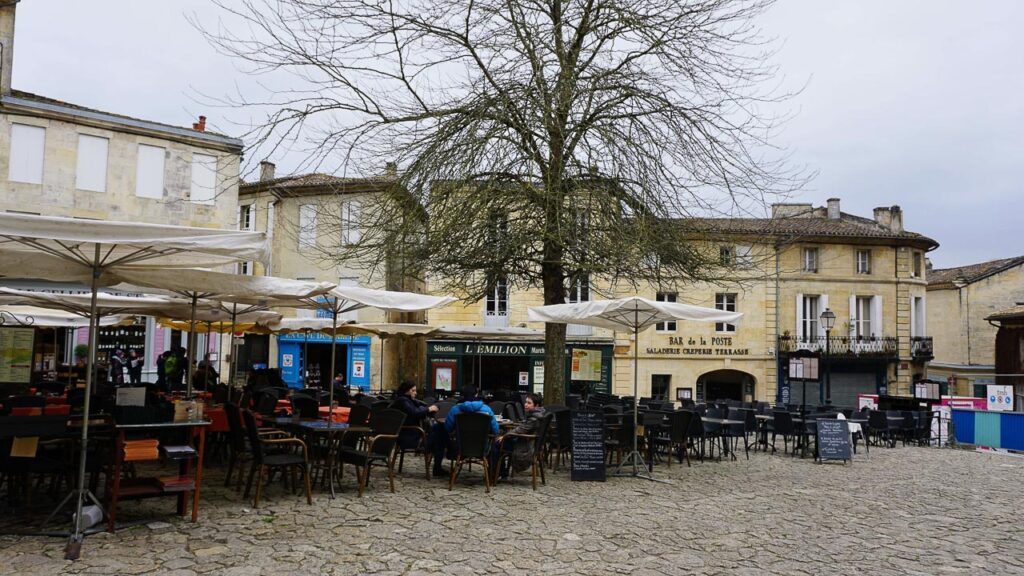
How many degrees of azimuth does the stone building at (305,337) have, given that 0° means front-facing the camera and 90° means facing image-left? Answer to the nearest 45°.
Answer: approximately 0°

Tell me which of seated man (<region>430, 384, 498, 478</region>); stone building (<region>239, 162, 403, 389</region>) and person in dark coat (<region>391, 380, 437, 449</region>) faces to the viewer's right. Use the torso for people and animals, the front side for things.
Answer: the person in dark coat

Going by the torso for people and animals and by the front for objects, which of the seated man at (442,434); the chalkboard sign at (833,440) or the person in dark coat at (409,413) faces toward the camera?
the chalkboard sign

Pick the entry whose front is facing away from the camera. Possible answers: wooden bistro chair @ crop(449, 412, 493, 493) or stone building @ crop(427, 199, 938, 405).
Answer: the wooden bistro chair

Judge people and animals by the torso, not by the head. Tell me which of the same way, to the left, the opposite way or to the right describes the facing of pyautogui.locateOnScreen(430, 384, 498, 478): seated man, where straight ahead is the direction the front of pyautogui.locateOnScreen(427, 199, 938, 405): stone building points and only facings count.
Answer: the opposite way

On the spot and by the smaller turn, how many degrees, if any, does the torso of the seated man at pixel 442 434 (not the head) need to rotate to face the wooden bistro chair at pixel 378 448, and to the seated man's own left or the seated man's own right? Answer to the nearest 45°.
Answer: approximately 135° to the seated man's own left

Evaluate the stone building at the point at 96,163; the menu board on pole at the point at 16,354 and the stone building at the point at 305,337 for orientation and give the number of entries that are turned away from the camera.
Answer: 0

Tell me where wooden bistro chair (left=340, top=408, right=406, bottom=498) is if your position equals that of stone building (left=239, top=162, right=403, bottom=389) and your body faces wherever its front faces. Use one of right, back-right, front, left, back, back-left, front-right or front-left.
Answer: front

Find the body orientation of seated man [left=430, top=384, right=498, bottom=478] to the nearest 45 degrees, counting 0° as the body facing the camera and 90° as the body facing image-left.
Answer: approximately 180°

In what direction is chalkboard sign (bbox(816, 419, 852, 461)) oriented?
toward the camera

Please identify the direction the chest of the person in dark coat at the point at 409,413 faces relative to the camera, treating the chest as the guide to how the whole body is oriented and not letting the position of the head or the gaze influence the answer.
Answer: to the viewer's right

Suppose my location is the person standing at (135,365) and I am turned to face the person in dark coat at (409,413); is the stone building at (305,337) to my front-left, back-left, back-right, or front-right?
back-left

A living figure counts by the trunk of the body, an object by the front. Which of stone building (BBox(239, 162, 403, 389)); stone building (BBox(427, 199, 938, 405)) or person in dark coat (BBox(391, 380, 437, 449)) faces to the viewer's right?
the person in dark coat

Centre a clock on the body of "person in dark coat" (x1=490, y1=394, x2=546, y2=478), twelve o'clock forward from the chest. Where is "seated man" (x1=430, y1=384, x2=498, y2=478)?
The seated man is roughly at 1 o'clock from the person in dark coat.

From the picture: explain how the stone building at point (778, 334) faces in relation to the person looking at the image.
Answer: facing the viewer

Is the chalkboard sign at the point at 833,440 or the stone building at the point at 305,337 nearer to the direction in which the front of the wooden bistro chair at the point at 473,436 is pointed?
the stone building

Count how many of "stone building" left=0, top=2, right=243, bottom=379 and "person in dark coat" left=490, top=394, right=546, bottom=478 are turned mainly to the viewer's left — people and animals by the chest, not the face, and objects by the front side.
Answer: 1

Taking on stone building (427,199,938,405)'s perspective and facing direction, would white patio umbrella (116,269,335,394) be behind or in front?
in front

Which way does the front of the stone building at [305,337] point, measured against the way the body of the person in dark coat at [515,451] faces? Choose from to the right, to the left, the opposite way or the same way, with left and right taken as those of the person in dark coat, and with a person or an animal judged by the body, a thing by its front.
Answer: to the left
